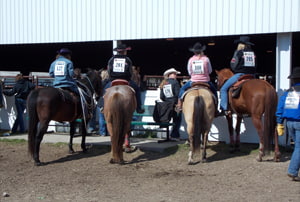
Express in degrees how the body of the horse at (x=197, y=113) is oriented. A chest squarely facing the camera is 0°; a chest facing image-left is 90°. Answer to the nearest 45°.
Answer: approximately 180°

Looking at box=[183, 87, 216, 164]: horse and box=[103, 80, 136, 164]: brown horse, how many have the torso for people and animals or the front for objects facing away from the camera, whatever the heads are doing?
2

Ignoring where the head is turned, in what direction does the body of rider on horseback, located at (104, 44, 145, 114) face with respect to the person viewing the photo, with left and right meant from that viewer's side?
facing away from the viewer

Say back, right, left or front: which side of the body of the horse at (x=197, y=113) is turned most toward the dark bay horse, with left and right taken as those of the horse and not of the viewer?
left

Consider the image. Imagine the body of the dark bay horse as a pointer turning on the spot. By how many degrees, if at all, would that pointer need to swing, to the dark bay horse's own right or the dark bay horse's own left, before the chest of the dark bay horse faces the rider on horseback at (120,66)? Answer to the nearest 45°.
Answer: approximately 45° to the dark bay horse's own right

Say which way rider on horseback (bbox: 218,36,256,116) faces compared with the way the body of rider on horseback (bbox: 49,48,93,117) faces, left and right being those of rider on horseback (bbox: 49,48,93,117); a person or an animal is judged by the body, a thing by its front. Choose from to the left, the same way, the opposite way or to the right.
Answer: to the left

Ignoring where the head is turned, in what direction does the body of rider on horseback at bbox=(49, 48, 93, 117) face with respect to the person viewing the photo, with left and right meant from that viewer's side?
facing away from the viewer and to the right of the viewer

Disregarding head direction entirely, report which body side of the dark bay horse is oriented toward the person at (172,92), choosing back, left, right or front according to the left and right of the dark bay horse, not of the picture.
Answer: front

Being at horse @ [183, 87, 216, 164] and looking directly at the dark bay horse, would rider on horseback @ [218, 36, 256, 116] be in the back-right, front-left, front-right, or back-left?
back-right

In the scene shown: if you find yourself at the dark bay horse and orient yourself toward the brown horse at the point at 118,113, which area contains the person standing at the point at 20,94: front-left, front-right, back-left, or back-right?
back-left

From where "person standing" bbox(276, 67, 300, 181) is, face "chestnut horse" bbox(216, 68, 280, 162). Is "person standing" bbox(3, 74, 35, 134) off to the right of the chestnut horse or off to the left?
left

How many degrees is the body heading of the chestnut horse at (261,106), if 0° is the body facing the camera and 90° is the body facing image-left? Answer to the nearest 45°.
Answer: approximately 135°

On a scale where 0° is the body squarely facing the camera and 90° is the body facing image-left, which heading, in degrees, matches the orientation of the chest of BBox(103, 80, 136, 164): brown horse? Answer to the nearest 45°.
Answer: approximately 180°

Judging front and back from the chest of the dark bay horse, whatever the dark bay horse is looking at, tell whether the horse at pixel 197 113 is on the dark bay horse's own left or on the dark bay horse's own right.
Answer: on the dark bay horse's own right

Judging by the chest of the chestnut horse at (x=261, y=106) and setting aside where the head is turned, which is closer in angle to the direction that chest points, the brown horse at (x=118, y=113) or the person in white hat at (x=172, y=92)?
the person in white hat
